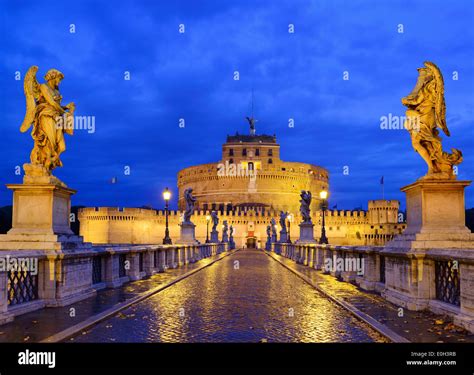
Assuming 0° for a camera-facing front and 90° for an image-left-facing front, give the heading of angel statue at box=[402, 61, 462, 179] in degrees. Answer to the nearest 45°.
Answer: approximately 90°

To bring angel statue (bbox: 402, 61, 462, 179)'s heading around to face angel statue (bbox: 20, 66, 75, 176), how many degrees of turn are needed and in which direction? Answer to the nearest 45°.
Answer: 0° — it already faces it

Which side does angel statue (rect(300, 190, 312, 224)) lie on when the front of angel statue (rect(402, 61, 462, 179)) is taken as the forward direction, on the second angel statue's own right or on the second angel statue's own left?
on the second angel statue's own right
